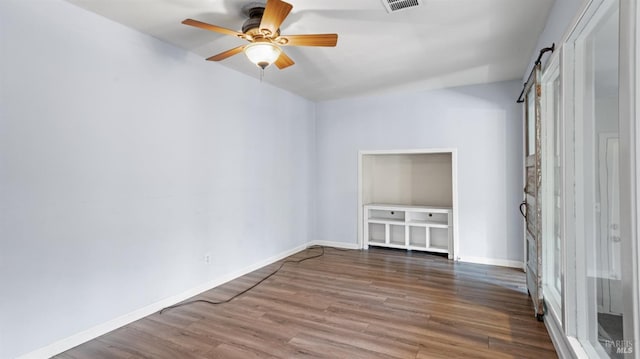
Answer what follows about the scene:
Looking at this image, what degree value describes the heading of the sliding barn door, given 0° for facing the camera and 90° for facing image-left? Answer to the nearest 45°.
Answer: approximately 90°

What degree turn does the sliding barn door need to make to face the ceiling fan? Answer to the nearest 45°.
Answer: approximately 45° to its left

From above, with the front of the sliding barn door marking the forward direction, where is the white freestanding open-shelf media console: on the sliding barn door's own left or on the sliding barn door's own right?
on the sliding barn door's own right
